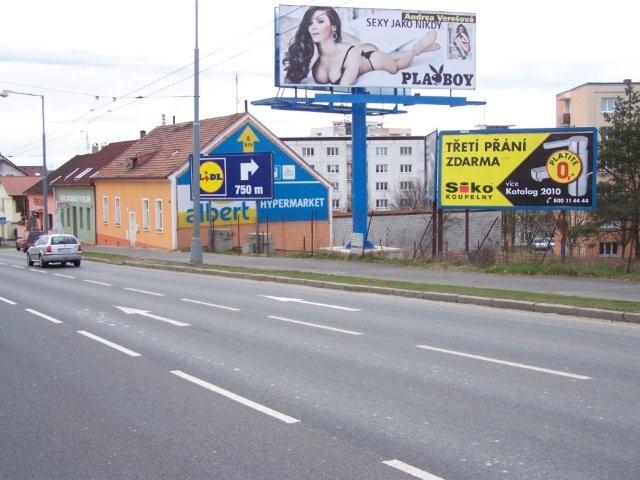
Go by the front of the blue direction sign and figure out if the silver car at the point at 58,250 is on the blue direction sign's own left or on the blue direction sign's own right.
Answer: on the blue direction sign's own right

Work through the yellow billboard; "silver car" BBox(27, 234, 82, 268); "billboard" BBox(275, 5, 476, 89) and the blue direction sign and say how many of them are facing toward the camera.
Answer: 3

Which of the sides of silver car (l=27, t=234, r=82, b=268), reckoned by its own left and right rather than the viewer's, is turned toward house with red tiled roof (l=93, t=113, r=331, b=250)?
right

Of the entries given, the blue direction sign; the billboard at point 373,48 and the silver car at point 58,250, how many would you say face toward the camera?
2

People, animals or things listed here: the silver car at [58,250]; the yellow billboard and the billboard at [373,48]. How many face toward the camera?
2

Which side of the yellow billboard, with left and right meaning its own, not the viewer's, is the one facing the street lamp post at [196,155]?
right

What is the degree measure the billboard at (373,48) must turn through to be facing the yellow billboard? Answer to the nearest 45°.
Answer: approximately 45° to its left
